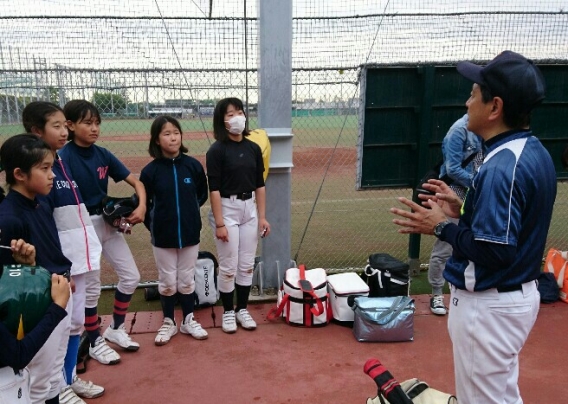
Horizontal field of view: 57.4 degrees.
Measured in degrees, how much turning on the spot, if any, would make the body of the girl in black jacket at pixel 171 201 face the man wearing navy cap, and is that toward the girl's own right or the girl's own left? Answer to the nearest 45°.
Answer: approximately 45° to the girl's own left

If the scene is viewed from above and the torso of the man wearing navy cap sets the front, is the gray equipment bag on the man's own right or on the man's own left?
on the man's own right

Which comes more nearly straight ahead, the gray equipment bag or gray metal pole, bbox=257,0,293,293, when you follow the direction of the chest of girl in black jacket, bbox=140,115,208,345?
the gray equipment bag

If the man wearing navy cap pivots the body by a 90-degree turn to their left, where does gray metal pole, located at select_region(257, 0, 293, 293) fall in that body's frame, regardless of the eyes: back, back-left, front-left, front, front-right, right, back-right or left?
back-right

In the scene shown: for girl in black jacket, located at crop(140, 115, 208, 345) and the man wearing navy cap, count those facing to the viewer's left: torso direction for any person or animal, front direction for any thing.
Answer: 1

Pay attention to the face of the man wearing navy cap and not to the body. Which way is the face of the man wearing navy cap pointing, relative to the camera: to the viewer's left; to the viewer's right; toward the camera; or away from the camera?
to the viewer's left

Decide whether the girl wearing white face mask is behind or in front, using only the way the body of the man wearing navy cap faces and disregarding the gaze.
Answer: in front

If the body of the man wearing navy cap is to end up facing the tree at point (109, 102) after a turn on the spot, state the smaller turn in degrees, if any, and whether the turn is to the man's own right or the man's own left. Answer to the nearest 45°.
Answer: approximately 45° to the man's own right

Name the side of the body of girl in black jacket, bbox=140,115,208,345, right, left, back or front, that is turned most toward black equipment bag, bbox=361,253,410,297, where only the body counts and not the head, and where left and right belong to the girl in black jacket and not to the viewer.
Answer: left

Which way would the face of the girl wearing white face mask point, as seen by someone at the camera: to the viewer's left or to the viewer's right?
to the viewer's right

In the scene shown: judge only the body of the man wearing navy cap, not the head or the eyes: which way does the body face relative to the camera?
to the viewer's left

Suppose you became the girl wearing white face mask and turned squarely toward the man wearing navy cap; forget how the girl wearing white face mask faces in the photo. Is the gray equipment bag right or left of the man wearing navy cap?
left

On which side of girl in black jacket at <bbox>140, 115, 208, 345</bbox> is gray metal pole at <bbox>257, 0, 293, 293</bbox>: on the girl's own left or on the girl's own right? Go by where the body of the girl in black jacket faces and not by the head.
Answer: on the girl's own left
